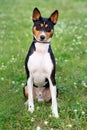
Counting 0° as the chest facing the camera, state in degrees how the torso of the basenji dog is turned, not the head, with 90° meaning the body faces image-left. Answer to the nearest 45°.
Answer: approximately 0°
